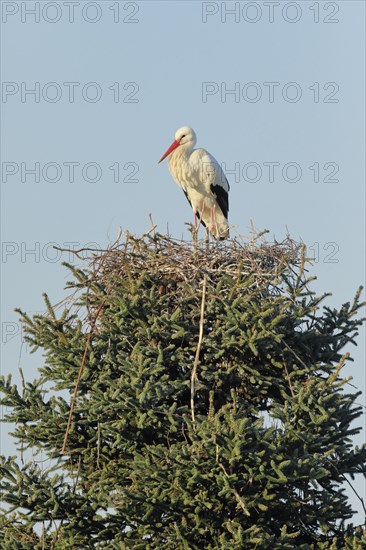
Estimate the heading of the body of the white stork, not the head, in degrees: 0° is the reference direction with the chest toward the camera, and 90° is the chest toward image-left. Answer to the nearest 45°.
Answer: approximately 45°
